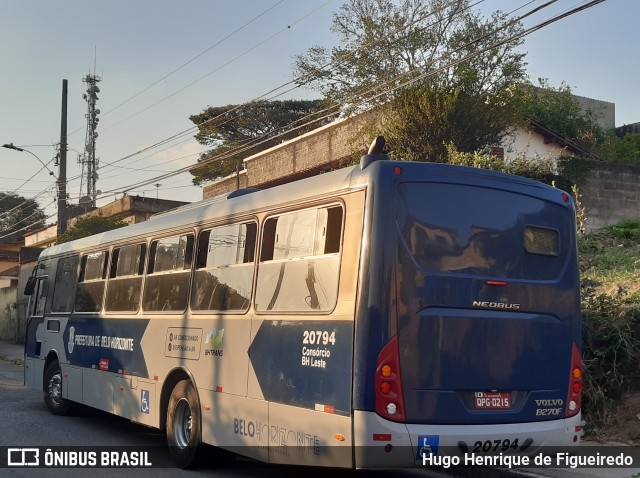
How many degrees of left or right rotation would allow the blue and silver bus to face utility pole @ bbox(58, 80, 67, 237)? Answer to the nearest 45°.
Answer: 0° — it already faces it

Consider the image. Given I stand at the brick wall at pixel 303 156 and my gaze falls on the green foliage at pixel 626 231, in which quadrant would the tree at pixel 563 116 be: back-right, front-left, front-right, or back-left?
front-left

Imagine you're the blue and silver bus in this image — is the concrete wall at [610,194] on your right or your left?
on your right

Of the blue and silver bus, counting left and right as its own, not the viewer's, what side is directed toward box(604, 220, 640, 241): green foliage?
right

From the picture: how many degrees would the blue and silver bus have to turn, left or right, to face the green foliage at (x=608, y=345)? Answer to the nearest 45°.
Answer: approximately 90° to its right

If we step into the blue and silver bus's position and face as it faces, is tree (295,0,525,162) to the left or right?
on its right

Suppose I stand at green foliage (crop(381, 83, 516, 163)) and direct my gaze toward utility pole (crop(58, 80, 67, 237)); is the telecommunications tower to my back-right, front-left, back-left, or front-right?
front-right

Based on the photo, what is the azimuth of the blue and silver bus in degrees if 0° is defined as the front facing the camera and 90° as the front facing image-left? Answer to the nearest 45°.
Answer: approximately 135°

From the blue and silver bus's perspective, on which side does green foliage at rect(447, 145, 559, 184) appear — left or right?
on its right

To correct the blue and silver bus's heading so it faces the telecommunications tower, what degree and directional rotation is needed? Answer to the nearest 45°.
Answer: approximately 45° to its right

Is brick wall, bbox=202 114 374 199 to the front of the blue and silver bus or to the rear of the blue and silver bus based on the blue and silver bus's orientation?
to the front

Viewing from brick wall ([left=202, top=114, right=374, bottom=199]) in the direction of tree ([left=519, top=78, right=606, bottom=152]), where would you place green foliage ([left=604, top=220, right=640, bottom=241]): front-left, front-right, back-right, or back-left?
front-right

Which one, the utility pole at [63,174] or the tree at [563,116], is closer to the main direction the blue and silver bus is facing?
the utility pole

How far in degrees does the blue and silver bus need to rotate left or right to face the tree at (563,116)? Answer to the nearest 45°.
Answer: approximately 45° to its right

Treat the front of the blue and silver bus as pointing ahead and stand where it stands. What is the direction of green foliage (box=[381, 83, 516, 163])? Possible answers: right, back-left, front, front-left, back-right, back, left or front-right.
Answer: front-right
